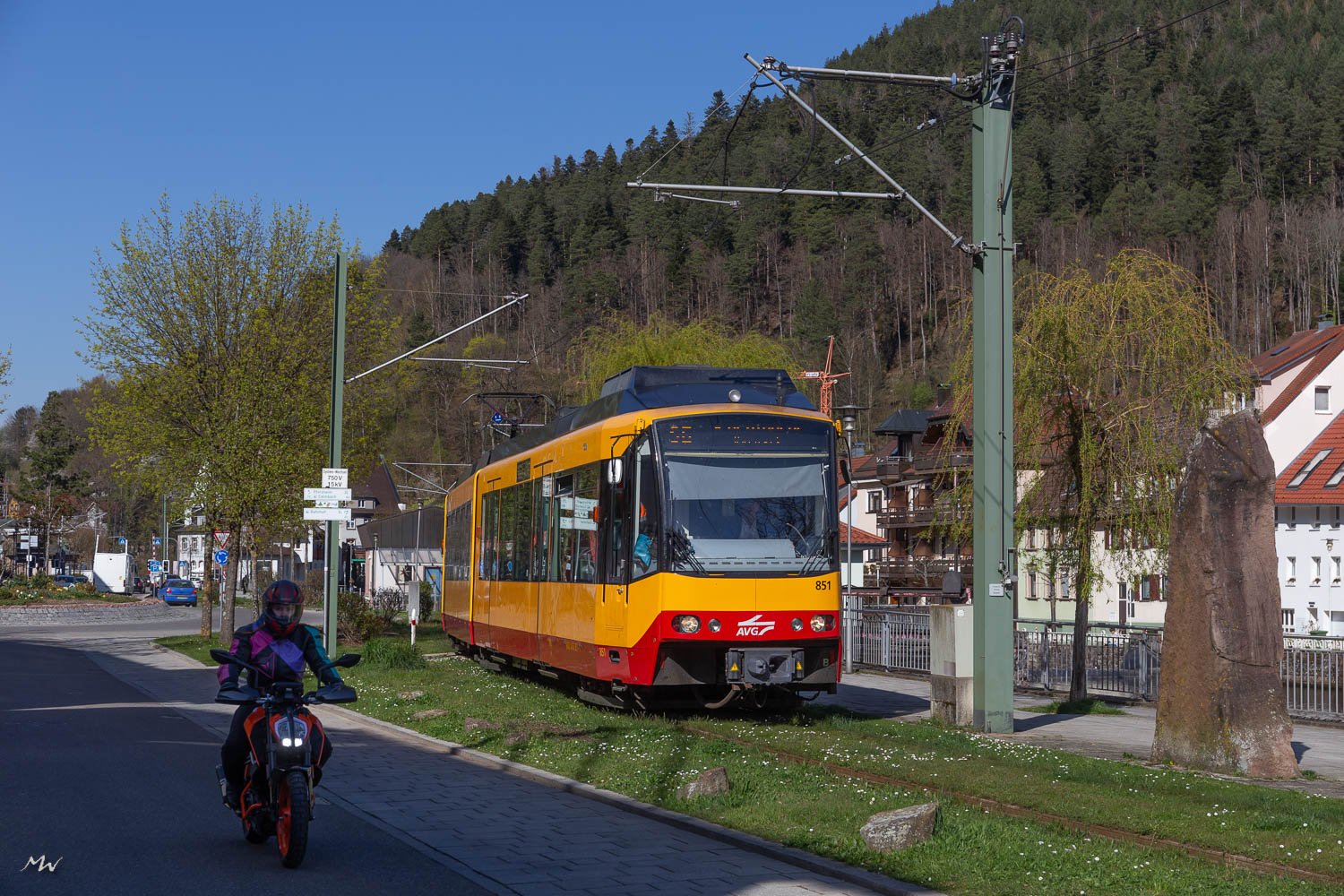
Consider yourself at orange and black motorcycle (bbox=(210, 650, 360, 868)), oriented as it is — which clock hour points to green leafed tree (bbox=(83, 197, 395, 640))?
The green leafed tree is roughly at 6 o'clock from the orange and black motorcycle.

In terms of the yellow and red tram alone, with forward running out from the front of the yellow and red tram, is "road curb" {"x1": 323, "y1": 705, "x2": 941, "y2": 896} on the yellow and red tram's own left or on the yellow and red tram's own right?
on the yellow and red tram's own right

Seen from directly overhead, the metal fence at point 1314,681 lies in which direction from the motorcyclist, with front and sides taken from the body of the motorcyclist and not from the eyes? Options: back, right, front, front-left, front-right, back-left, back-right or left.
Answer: back-left

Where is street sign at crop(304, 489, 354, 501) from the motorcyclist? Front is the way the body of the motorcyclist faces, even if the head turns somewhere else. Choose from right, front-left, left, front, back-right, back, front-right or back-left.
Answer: back

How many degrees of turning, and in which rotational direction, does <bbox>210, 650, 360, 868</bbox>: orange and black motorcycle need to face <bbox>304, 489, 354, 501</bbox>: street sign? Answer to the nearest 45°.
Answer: approximately 180°

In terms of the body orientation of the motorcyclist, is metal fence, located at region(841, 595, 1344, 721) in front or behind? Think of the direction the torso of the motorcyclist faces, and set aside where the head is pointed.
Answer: behind

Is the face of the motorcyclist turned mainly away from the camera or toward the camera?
toward the camera

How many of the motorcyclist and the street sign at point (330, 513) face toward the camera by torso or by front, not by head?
2

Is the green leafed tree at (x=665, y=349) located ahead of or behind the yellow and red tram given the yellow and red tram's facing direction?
behind

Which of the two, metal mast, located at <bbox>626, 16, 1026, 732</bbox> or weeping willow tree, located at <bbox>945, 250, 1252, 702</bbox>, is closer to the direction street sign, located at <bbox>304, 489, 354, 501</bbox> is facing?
the metal mast

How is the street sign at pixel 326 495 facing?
toward the camera

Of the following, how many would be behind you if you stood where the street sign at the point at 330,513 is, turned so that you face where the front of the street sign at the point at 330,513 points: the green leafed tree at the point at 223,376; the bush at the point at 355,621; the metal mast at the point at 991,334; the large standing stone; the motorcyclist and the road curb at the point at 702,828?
2

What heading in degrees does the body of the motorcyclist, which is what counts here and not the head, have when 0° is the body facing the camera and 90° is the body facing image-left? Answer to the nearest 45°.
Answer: approximately 0°

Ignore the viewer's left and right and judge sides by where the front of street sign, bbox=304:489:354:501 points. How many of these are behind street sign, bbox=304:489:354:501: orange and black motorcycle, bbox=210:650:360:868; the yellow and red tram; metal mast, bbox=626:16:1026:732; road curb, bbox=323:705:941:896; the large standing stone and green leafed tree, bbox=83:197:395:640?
1

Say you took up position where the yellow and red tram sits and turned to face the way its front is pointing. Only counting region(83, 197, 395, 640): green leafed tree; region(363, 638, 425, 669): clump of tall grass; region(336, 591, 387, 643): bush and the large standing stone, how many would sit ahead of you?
1

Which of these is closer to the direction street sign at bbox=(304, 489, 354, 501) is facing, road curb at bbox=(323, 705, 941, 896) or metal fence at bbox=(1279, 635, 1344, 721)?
the road curb

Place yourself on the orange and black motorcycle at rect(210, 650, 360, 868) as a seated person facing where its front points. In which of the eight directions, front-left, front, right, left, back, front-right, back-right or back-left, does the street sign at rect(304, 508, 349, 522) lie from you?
back

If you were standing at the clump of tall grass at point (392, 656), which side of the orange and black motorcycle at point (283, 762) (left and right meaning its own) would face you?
back

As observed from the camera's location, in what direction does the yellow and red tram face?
facing the viewer and to the right of the viewer

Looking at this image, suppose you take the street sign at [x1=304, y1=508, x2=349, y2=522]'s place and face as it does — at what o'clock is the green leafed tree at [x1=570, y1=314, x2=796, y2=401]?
The green leafed tree is roughly at 7 o'clock from the street sign.
